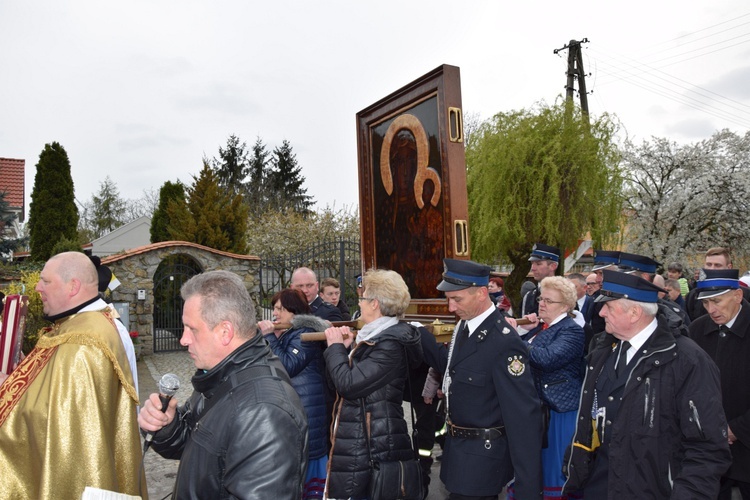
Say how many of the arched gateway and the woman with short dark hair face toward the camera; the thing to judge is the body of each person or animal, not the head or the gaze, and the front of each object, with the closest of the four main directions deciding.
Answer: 1

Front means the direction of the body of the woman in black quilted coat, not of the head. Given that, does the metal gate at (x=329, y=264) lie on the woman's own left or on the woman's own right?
on the woman's own right

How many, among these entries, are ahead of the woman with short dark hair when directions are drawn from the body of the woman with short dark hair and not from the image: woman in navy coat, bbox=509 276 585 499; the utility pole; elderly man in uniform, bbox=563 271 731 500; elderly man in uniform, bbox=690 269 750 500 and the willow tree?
0

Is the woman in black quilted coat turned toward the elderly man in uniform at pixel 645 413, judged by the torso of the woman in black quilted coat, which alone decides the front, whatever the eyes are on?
no

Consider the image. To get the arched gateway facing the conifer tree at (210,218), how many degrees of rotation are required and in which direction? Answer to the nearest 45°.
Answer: approximately 180°

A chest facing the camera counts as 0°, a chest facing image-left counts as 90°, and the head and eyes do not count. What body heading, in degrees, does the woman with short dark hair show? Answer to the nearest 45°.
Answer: approximately 90°

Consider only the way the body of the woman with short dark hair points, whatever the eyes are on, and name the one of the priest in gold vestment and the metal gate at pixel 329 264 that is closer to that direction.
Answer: the priest in gold vestment

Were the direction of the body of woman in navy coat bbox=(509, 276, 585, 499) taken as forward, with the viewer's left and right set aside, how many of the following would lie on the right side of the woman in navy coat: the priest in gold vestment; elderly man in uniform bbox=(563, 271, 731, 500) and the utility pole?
1

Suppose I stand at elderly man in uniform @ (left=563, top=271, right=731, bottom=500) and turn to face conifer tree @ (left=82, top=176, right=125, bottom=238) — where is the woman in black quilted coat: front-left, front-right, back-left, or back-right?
front-left

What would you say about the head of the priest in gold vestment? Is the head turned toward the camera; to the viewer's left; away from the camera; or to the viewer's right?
to the viewer's left

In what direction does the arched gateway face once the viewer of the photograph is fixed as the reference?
facing the viewer

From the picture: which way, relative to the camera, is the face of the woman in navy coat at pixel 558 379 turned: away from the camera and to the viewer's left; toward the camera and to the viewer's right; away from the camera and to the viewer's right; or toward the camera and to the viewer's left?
toward the camera and to the viewer's left

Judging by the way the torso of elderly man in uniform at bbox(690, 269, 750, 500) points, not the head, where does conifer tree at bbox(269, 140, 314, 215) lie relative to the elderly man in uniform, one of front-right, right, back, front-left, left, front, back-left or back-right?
right

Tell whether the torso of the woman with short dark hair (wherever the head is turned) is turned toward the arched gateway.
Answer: no

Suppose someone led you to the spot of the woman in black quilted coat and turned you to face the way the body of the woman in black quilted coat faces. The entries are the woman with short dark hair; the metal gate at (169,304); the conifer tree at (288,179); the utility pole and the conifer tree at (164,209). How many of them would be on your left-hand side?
0
